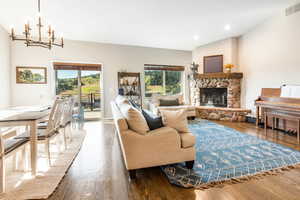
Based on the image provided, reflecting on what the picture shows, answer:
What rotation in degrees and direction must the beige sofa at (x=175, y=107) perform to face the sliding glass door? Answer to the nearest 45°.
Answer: approximately 90° to its right

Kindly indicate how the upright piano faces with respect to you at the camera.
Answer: facing the viewer and to the left of the viewer

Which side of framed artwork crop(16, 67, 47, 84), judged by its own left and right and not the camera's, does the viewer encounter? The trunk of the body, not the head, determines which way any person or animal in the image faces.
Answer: front

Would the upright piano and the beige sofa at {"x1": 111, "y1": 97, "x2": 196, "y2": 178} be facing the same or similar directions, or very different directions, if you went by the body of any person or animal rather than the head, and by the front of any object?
very different directions

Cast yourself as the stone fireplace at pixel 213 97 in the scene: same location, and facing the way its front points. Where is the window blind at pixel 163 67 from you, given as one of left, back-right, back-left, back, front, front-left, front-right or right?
right

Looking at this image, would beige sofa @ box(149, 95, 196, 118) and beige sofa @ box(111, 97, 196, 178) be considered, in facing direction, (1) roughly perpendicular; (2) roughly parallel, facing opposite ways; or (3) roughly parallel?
roughly perpendicular

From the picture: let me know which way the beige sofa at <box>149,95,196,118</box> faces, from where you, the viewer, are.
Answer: facing the viewer

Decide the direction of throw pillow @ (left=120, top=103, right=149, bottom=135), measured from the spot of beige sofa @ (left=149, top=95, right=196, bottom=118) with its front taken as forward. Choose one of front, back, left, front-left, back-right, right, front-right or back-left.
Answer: front

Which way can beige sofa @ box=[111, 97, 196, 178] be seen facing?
to the viewer's right
